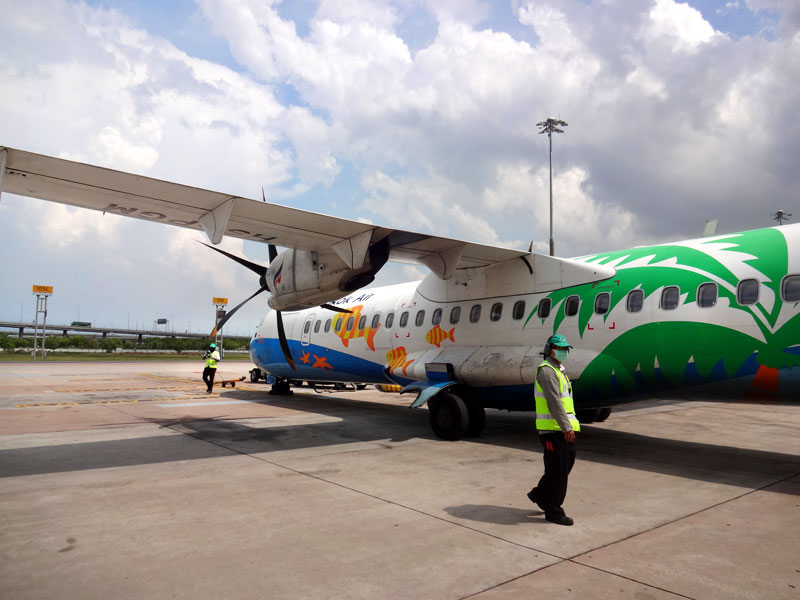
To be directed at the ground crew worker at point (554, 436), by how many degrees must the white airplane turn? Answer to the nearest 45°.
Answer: approximately 135° to its left

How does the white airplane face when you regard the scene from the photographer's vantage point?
facing away from the viewer and to the left of the viewer
